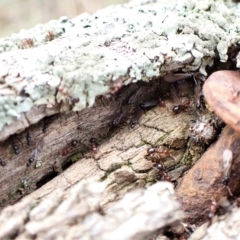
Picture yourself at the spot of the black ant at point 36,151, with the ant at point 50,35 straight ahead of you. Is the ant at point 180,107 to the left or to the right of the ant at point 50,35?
right

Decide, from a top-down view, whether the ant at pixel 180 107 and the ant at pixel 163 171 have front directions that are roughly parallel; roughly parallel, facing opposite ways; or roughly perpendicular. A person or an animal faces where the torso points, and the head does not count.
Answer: roughly perpendicular

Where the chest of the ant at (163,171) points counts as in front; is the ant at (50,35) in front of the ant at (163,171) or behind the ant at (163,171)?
behind
